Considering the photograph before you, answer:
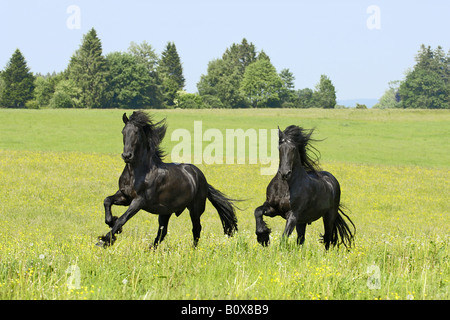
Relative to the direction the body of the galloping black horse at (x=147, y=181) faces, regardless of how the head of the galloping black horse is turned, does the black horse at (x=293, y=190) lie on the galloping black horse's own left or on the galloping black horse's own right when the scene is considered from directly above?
on the galloping black horse's own left

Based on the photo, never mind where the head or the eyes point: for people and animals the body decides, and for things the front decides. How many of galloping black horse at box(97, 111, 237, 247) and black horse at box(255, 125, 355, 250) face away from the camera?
0

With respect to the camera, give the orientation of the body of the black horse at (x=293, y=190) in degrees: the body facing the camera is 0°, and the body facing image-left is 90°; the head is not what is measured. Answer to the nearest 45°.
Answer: approximately 45°

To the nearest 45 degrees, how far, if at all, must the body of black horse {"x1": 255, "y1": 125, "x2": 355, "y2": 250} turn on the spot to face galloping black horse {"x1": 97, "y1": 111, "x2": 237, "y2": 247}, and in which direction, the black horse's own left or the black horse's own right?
approximately 45° to the black horse's own right

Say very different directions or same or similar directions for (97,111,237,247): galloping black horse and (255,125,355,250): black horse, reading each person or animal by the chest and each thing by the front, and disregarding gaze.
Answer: same or similar directions
